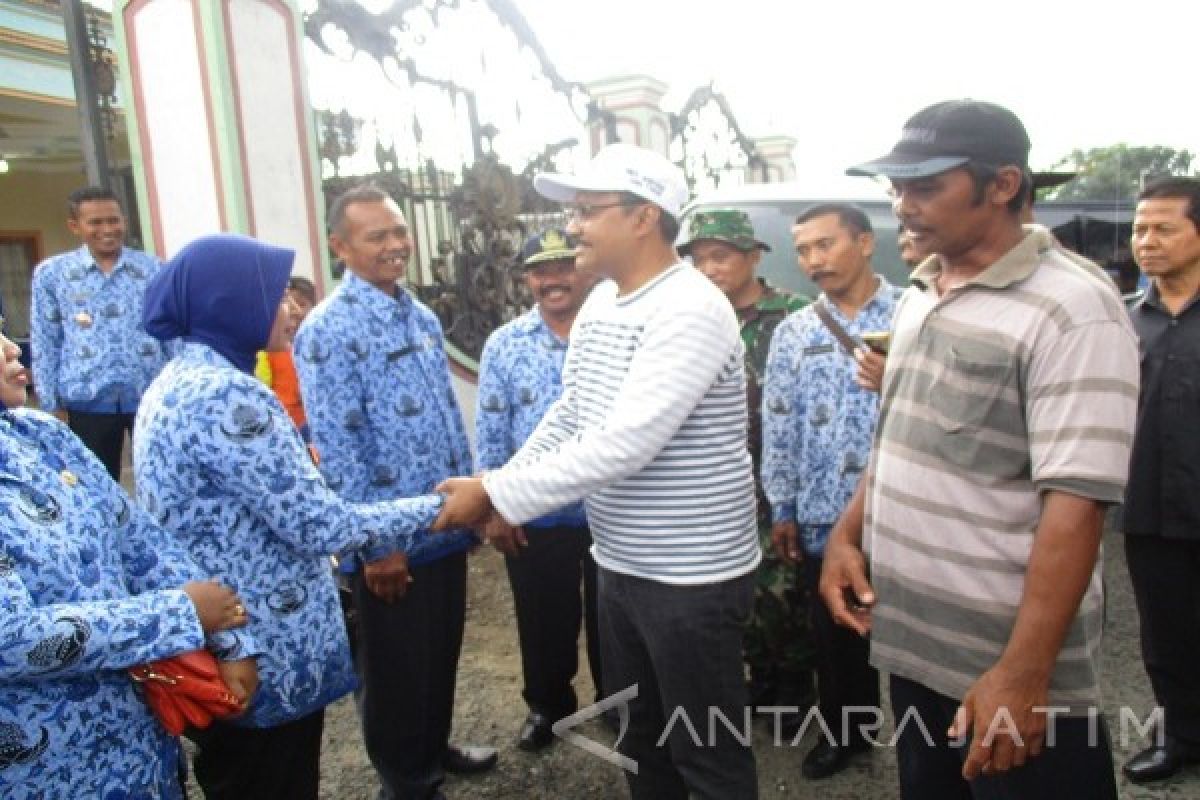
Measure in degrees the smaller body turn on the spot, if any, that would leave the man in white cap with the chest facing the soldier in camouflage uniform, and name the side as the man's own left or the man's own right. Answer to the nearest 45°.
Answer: approximately 90° to the man's own right

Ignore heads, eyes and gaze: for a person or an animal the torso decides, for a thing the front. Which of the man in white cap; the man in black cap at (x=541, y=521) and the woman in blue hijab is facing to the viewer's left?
the man in white cap

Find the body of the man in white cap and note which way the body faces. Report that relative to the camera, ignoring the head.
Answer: to the viewer's left

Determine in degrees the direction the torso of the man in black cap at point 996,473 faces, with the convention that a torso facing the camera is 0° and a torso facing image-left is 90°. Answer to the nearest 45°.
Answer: approximately 45°

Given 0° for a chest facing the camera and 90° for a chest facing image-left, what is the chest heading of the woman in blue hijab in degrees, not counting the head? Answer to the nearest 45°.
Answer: approximately 270°

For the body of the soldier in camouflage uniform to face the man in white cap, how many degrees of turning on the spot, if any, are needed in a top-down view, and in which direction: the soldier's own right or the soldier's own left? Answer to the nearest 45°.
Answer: approximately 45° to the soldier's own left

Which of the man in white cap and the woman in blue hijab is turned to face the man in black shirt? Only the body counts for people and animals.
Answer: the woman in blue hijab

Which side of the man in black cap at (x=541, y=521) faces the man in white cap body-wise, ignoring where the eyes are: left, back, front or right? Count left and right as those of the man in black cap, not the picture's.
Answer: front

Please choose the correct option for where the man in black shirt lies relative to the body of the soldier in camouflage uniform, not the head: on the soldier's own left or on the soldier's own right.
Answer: on the soldier's own left

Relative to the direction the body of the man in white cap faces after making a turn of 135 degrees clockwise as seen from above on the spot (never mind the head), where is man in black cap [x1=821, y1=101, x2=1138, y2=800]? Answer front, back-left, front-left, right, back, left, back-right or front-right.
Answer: right

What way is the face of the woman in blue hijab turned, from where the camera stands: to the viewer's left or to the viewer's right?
to the viewer's right

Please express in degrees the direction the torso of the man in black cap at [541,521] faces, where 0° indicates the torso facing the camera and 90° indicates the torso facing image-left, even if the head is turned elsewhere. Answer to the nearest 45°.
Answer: approximately 0°

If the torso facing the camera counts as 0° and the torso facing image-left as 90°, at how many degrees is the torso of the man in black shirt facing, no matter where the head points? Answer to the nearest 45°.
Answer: approximately 45°

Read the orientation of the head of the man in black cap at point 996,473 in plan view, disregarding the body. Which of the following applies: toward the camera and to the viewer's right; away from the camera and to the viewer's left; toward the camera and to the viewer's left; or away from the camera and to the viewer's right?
toward the camera and to the viewer's left
